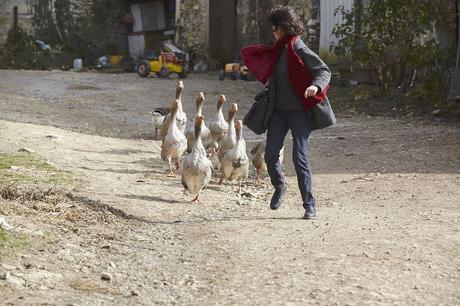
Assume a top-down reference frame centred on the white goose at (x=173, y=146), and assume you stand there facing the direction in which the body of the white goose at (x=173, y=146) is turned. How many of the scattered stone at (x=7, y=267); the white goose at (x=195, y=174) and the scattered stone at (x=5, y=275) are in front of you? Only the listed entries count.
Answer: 3

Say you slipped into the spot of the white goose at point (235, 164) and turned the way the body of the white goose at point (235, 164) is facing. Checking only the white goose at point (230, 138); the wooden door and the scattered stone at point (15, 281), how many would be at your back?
2

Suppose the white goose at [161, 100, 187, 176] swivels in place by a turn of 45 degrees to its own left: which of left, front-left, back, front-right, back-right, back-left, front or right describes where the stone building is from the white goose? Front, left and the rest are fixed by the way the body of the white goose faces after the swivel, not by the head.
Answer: back-left

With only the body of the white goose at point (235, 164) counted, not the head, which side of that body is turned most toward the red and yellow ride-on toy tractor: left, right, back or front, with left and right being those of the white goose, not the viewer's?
back

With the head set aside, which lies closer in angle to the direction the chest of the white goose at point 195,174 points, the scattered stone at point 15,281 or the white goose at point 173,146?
the scattered stone

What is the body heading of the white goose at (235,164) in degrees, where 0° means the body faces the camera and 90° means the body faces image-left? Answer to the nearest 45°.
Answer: approximately 0°

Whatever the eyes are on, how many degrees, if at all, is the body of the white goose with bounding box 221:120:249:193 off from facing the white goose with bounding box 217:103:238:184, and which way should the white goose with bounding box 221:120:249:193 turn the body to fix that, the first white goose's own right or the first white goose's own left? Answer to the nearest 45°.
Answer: approximately 180°

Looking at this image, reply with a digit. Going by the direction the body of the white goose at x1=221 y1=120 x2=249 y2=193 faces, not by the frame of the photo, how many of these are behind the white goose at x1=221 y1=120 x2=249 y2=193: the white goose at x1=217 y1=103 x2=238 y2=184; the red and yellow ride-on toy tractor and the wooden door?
3
